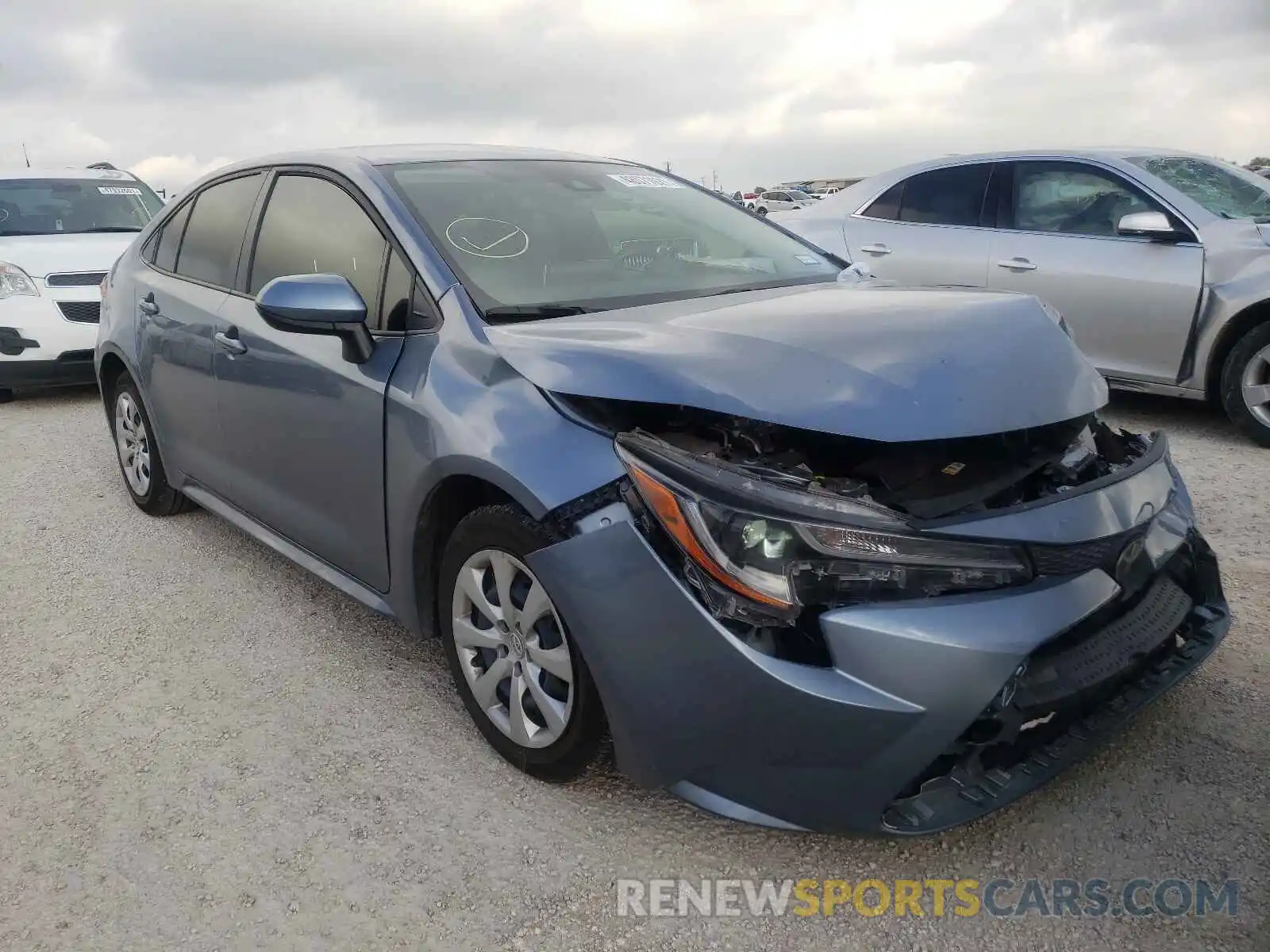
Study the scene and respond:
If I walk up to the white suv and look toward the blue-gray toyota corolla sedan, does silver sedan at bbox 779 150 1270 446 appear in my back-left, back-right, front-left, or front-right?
front-left

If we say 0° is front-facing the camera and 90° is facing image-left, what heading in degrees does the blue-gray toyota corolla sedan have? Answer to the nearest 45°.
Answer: approximately 315°

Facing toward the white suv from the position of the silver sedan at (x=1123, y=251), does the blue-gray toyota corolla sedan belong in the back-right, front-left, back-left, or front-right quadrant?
front-left

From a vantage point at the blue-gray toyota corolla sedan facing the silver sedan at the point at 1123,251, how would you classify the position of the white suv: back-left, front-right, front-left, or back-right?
front-left

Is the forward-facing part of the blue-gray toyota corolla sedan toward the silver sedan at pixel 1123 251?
no

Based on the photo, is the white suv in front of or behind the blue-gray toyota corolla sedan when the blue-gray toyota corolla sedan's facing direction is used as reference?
behind

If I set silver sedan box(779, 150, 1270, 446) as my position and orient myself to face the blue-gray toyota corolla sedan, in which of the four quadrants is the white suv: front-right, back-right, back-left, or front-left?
front-right
